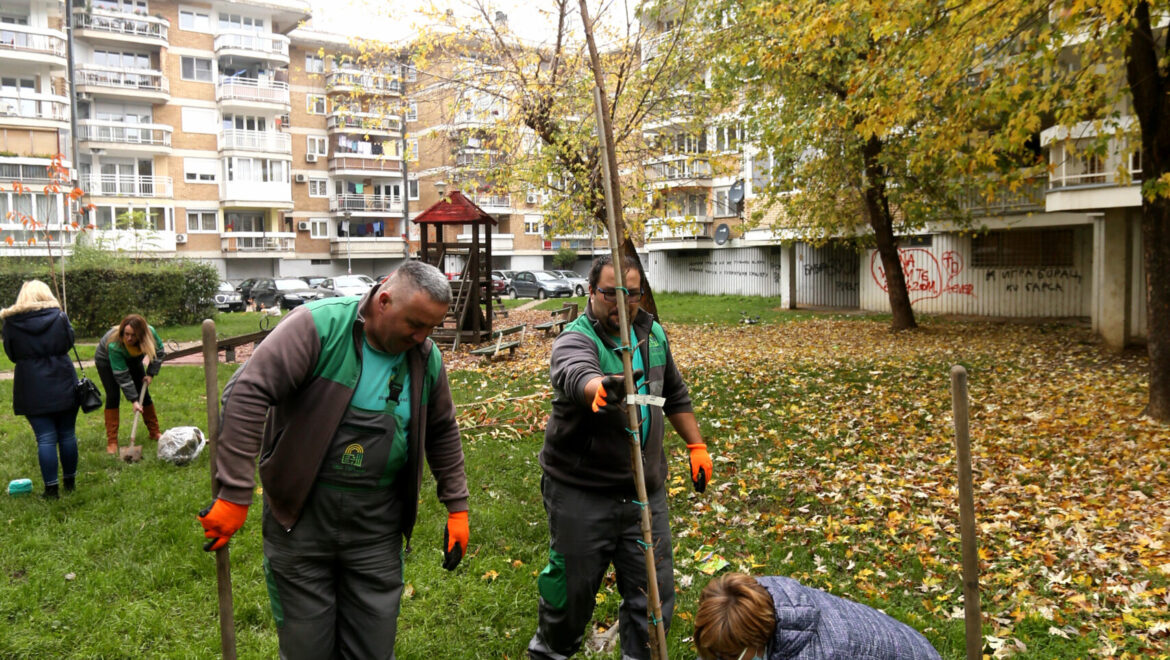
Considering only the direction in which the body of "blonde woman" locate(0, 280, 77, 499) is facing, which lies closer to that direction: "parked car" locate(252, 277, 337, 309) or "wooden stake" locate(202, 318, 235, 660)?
the parked car

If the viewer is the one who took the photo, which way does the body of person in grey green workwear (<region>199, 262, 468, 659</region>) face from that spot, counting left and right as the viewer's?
facing the viewer and to the right of the viewer

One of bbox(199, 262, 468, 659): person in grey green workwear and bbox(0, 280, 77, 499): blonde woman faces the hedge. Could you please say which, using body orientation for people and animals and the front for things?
the blonde woman

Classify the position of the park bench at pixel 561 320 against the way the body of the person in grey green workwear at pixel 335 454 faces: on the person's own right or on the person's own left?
on the person's own left

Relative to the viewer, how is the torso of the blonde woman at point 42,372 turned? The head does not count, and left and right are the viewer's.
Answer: facing away from the viewer

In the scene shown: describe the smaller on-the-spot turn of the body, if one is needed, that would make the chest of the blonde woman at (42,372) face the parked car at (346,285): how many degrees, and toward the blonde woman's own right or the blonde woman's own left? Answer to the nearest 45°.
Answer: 0° — they already face it

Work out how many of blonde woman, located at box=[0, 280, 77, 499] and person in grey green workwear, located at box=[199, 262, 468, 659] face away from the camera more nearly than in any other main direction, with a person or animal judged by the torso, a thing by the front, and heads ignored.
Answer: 1

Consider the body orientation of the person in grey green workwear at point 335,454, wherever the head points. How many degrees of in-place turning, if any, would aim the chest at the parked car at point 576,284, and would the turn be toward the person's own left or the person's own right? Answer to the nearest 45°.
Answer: approximately 135° to the person's own left

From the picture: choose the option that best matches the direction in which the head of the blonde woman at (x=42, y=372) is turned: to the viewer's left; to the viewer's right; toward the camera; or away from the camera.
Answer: away from the camera

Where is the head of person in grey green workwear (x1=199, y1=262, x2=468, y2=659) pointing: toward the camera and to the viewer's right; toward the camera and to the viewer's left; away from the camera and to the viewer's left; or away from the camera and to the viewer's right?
toward the camera and to the viewer's right

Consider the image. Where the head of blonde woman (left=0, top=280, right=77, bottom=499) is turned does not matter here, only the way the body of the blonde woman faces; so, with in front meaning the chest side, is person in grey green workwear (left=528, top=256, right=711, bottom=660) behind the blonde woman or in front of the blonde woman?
behind

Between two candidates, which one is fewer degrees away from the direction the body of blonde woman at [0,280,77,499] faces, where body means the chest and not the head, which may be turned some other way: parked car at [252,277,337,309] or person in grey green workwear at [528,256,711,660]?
the parked car

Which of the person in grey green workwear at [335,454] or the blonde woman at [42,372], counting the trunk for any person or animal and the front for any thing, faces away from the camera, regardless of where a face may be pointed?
the blonde woman
